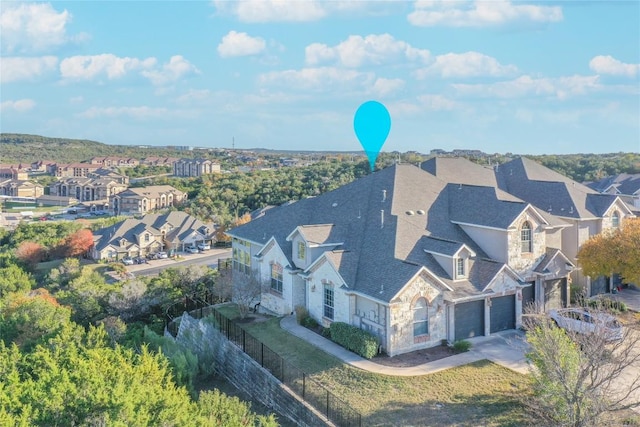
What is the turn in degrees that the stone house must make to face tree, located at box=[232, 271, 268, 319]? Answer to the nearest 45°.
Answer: approximately 135° to its right

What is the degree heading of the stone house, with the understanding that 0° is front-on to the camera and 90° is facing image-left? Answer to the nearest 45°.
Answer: approximately 315°

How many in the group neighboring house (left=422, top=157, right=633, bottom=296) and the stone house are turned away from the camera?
0

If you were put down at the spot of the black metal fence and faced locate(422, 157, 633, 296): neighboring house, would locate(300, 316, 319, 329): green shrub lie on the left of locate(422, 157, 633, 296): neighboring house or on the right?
left

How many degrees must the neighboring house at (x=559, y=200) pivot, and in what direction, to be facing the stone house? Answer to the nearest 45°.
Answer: approximately 90° to its right

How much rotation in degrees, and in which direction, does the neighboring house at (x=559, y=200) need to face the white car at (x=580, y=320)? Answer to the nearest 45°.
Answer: approximately 45° to its right

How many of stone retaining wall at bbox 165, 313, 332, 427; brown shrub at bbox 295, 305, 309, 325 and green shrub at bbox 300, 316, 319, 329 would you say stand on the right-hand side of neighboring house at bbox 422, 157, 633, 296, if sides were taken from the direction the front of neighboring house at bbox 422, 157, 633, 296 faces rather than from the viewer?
3

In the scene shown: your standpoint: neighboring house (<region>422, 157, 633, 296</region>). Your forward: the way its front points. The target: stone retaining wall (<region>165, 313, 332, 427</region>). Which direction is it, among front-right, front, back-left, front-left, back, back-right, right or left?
right

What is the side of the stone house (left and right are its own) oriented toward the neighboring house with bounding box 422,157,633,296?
left

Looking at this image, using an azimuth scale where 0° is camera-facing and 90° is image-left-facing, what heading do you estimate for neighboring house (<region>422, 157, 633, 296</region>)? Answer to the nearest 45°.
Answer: approximately 315°

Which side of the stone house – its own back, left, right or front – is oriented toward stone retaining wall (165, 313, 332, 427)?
right
